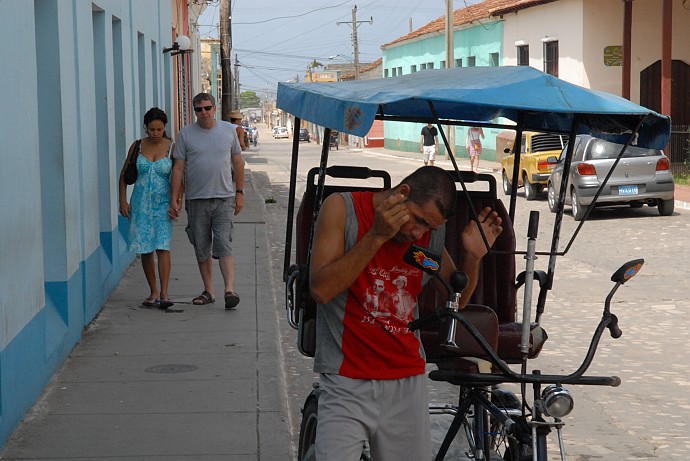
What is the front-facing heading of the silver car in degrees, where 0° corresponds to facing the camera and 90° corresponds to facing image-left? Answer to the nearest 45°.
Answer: approximately 135°

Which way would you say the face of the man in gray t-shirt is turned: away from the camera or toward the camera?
toward the camera

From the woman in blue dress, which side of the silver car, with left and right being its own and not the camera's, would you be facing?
left

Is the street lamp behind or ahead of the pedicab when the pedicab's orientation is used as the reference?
behind

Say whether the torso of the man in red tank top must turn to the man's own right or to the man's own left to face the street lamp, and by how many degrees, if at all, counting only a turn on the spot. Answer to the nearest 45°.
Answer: approximately 135° to the man's own left

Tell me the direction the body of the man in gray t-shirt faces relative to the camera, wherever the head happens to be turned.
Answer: toward the camera

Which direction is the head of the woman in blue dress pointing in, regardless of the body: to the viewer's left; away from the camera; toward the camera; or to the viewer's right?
toward the camera

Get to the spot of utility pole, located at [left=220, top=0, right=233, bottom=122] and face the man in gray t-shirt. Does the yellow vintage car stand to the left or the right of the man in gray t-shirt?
left

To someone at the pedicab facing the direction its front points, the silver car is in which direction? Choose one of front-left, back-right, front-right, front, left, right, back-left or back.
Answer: back-left

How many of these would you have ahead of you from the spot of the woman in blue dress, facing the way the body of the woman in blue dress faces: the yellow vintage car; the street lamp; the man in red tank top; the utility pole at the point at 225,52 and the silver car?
1

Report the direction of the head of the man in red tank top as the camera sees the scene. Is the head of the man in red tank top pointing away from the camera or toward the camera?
toward the camera

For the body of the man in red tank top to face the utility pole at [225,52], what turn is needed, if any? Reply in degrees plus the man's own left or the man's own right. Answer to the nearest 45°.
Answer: approximately 135° to the man's own left

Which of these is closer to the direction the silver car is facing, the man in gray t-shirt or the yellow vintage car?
the yellow vintage car
